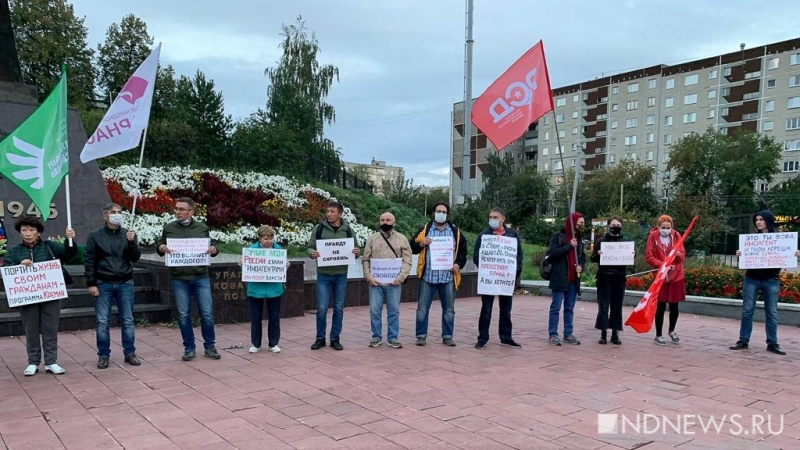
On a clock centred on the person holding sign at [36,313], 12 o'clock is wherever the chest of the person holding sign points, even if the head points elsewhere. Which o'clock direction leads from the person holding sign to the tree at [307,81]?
The tree is roughly at 7 o'clock from the person holding sign.

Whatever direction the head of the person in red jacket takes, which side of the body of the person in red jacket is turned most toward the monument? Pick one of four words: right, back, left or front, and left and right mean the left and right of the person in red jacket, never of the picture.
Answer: right

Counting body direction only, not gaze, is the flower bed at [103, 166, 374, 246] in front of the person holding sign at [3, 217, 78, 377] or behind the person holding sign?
behind

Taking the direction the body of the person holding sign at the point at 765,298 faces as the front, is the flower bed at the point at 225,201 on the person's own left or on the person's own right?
on the person's own right

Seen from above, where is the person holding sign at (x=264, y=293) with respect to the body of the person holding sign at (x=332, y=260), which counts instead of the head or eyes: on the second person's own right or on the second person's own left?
on the second person's own right

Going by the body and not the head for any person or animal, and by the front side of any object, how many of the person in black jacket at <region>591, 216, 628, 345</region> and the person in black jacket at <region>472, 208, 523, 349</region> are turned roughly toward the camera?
2

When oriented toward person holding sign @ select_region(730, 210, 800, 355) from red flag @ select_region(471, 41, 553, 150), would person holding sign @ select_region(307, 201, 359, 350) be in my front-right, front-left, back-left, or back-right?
back-right

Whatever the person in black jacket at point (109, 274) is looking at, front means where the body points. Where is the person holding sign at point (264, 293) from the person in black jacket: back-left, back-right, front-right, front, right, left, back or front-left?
left

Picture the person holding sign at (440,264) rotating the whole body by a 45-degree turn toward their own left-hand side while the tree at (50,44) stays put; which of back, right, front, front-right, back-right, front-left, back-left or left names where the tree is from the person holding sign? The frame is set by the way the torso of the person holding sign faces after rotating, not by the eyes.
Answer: back

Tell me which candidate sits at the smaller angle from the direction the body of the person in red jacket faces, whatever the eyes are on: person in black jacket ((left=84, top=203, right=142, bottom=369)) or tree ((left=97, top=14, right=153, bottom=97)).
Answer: the person in black jacket

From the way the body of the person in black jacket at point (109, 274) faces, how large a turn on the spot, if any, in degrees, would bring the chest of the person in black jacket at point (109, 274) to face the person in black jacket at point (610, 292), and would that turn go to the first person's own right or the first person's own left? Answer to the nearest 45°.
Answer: approximately 90° to the first person's own left

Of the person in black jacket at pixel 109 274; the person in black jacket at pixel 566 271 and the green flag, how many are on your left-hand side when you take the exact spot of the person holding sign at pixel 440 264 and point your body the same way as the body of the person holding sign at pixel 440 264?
1
